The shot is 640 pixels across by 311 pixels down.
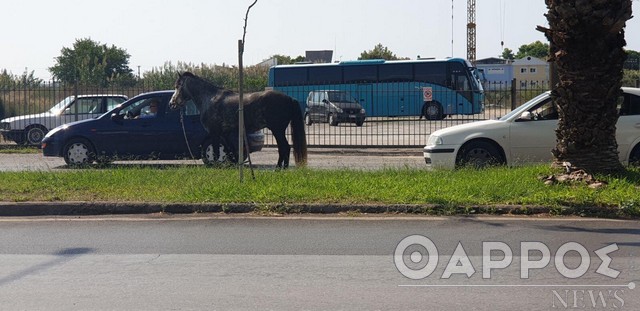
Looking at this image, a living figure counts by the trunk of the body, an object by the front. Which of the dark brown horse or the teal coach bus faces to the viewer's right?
the teal coach bus

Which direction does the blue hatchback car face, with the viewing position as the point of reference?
facing to the left of the viewer

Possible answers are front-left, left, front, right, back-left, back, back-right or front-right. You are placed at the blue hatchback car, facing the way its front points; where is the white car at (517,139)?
back-left

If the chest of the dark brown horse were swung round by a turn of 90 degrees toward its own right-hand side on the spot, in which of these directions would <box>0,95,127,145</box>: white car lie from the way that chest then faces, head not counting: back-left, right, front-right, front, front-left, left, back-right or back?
front-left

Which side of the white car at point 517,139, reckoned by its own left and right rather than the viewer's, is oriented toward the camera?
left

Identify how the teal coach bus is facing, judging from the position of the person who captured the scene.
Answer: facing to the right of the viewer

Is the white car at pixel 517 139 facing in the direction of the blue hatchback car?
yes

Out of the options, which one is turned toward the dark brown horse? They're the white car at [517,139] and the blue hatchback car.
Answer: the white car

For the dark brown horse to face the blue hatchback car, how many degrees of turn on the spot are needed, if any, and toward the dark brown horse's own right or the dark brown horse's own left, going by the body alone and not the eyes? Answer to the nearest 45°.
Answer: approximately 45° to the dark brown horse's own right

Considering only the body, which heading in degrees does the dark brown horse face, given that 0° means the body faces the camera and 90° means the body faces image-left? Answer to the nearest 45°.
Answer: approximately 90°

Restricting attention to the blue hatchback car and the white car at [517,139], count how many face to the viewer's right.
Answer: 0
